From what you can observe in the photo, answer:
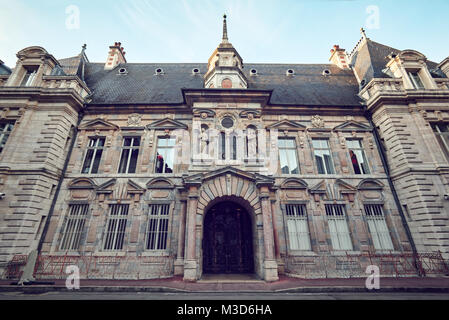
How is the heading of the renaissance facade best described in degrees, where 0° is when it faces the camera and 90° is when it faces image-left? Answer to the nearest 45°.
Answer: approximately 0°
